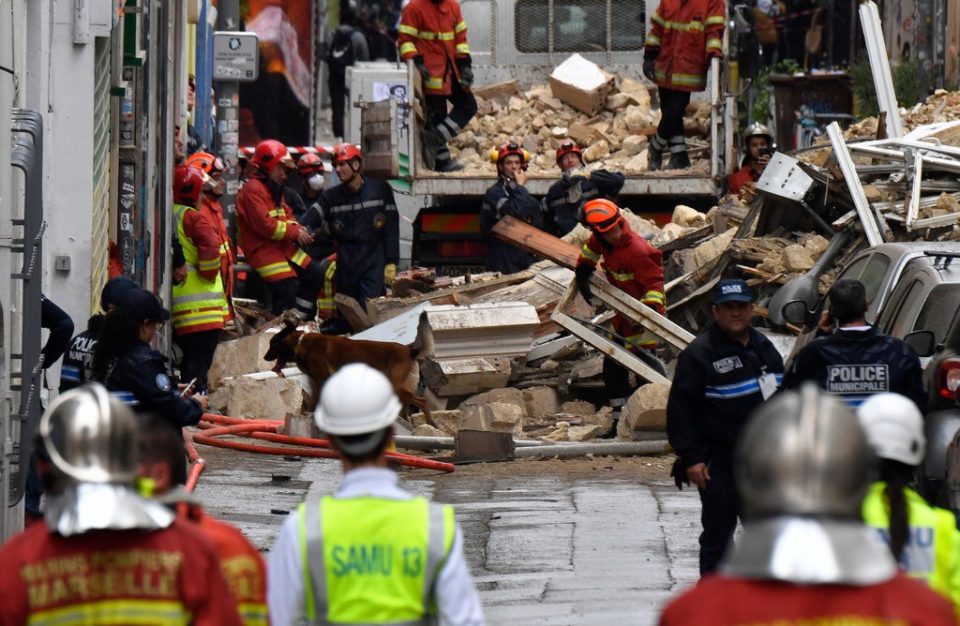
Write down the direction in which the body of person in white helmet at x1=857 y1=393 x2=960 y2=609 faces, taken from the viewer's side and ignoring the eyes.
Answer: away from the camera

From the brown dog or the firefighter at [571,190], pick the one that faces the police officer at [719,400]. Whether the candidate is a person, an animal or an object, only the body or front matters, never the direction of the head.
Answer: the firefighter

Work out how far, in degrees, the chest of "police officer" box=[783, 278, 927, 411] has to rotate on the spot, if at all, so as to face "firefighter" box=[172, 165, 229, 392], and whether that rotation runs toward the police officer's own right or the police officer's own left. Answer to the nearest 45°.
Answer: approximately 45° to the police officer's own left

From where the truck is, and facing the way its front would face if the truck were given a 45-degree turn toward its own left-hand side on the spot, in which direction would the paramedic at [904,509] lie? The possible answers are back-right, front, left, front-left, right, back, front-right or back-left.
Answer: back-left

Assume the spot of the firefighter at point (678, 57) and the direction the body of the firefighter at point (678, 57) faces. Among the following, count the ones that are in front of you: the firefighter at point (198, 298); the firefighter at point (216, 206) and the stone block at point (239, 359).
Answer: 3

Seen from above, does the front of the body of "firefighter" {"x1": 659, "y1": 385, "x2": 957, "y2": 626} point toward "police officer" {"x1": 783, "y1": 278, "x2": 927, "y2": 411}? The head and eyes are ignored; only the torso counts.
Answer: yes

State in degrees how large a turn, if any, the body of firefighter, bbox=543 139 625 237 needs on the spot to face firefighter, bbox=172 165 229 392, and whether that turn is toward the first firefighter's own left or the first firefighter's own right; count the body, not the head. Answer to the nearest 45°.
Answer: approximately 45° to the first firefighter's own right

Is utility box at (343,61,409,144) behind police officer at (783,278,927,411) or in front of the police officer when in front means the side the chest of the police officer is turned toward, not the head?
in front

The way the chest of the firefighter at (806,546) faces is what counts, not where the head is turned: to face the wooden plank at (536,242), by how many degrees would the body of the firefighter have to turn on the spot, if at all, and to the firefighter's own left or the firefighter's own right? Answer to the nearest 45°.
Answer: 0° — they already face it

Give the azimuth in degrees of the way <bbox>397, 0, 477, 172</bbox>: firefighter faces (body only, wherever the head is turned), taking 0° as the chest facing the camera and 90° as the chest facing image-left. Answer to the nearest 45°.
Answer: approximately 315°

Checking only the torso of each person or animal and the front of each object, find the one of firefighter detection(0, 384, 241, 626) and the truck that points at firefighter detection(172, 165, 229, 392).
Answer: firefighter detection(0, 384, 241, 626)

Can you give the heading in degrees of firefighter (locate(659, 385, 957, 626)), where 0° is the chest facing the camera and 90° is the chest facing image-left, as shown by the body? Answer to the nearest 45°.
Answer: approximately 180°

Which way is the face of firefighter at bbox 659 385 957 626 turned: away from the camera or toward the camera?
away from the camera

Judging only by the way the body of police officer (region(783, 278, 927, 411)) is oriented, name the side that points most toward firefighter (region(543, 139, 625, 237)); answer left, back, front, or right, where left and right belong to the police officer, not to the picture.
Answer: front

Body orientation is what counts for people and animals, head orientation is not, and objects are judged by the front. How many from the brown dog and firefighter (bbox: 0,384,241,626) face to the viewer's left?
1

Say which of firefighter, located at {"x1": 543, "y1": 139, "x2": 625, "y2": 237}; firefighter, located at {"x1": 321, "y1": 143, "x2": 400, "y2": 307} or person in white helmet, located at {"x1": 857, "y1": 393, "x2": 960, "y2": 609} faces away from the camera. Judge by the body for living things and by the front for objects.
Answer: person in white helmet, located at {"x1": 857, "y1": 393, "x2": 960, "y2": 609}
